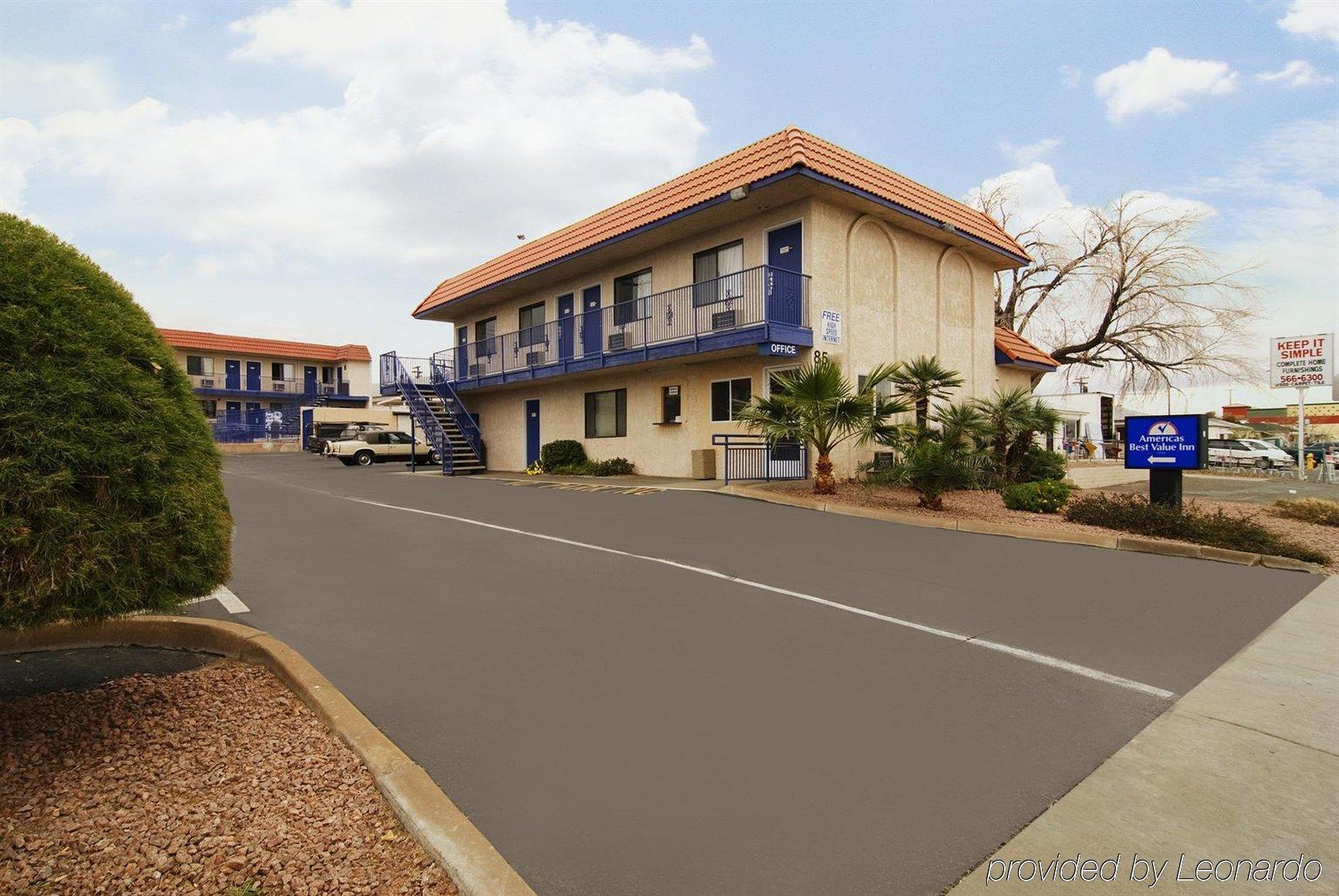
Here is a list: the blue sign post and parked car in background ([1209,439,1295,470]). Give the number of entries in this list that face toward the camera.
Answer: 1

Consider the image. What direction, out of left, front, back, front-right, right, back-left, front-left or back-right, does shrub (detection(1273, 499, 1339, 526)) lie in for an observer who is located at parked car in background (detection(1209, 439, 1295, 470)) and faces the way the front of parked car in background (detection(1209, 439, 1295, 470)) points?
right

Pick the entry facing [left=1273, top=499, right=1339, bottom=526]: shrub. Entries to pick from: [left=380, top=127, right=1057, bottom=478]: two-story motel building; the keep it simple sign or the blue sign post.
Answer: the keep it simple sign

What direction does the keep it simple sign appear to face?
toward the camera

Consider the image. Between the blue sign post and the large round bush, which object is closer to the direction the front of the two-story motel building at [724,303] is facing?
the large round bush

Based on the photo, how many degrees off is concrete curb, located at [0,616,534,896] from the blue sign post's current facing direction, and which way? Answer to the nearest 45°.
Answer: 0° — it already faces it

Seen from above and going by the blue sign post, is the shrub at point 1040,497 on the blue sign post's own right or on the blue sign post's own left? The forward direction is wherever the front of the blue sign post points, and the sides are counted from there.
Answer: on the blue sign post's own right

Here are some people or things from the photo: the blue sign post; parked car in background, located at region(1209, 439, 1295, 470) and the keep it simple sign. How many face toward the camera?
2

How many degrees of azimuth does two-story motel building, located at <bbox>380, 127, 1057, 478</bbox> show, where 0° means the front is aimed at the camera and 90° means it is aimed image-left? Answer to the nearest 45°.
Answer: approximately 45°

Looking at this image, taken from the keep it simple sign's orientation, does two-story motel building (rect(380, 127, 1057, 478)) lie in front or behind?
in front

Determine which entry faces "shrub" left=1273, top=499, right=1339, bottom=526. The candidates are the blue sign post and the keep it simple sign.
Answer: the keep it simple sign

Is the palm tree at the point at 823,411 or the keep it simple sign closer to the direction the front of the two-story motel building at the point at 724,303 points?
the palm tree
